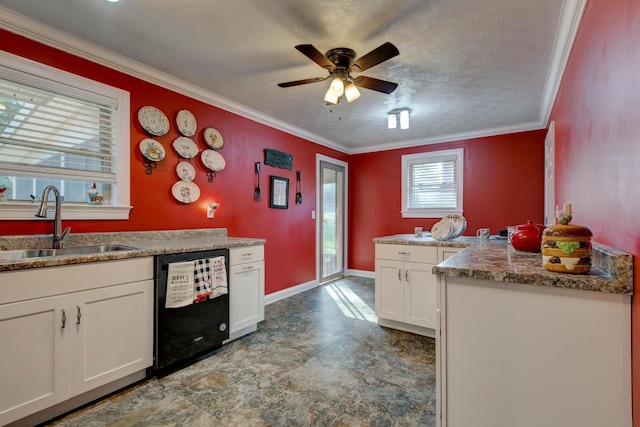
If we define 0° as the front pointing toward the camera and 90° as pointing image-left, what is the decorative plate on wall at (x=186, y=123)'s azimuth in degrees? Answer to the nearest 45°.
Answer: approximately 315°

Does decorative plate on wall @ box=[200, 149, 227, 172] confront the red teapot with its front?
yes

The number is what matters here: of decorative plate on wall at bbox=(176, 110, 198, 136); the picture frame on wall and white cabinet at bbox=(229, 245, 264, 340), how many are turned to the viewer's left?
0

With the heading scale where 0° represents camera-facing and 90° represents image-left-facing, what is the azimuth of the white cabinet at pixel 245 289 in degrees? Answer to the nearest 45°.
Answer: approximately 315°

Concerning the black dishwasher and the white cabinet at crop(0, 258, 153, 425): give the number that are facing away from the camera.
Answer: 0

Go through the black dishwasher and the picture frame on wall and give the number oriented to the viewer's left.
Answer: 0

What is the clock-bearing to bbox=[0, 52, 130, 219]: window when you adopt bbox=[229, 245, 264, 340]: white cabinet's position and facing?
The window is roughly at 4 o'clock from the white cabinet.

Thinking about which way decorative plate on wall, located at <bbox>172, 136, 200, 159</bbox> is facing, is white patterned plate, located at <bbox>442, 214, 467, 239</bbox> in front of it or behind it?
in front

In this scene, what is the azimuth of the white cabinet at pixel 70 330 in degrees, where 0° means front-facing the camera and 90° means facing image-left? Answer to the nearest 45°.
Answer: approximately 315°

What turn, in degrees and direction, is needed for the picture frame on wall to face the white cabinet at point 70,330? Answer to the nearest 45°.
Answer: approximately 90° to its right

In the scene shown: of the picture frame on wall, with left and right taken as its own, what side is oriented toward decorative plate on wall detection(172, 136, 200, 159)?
right

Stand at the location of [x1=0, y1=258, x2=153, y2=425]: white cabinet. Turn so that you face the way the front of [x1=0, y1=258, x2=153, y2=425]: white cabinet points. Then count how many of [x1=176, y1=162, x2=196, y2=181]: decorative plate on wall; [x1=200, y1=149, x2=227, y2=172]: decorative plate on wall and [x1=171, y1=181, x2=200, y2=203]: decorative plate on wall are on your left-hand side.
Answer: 3

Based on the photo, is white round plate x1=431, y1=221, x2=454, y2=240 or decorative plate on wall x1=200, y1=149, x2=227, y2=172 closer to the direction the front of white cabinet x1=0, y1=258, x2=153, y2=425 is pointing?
the white round plate

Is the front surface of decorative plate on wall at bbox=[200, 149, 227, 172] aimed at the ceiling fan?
yes

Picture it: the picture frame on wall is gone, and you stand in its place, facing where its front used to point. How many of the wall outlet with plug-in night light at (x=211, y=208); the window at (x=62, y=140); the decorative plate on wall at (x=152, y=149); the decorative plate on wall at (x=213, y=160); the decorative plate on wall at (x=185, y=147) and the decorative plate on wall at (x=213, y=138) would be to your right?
6
